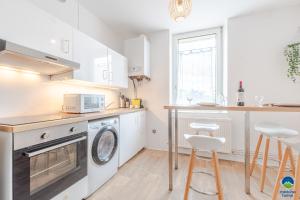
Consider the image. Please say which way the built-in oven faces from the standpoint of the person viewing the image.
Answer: facing the viewer and to the right of the viewer

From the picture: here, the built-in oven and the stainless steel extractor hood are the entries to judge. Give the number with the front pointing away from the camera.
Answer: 0

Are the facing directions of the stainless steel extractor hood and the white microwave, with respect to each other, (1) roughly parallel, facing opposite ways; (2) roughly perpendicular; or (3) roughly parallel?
roughly parallel

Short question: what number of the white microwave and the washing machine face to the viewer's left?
0

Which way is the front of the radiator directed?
toward the camera

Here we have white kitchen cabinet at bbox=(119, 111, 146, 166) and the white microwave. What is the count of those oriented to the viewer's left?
0

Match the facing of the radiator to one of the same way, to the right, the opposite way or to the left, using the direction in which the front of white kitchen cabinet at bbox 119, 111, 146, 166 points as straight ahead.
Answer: to the right

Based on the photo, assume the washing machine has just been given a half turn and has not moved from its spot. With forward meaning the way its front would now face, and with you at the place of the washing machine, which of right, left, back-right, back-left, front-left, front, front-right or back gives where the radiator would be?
back-right

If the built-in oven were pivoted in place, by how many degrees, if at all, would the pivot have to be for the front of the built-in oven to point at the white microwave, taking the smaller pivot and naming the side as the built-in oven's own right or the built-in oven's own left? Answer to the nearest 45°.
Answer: approximately 90° to the built-in oven's own left

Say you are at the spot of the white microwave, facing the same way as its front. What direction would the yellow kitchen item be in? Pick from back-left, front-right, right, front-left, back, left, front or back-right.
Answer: left
